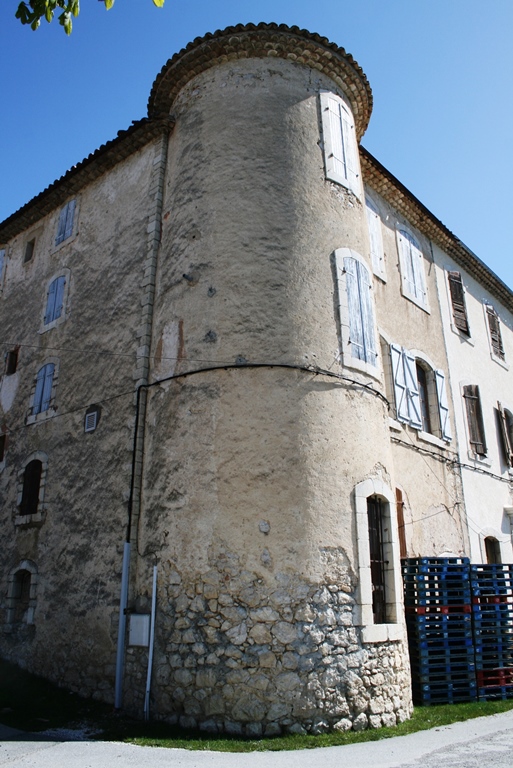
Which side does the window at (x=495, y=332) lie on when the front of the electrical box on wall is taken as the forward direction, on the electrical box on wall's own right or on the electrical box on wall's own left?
on the electrical box on wall's own left

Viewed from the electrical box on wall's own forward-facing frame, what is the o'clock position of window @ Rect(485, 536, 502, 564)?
The window is roughly at 8 o'clock from the electrical box on wall.

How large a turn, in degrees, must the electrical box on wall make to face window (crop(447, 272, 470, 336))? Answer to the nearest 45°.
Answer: approximately 135° to its left

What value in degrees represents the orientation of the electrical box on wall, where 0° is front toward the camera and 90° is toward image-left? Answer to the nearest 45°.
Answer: approximately 0°

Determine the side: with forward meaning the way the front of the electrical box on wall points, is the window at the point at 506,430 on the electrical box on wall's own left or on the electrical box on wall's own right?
on the electrical box on wall's own left
